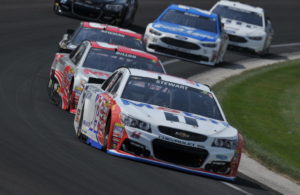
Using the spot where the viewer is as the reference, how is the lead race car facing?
facing the viewer

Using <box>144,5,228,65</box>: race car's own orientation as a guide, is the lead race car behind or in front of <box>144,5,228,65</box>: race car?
in front

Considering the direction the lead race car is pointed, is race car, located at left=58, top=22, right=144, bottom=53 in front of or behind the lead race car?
behind

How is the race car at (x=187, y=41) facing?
toward the camera

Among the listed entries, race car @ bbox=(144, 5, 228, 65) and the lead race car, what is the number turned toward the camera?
2

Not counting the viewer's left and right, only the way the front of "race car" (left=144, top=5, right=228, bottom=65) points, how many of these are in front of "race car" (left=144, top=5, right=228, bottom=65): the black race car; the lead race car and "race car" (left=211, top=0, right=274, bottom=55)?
1

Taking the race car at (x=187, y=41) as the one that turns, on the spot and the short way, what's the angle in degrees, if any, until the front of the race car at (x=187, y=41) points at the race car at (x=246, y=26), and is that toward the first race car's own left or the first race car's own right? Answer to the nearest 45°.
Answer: approximately 135° to the first race car's own left
